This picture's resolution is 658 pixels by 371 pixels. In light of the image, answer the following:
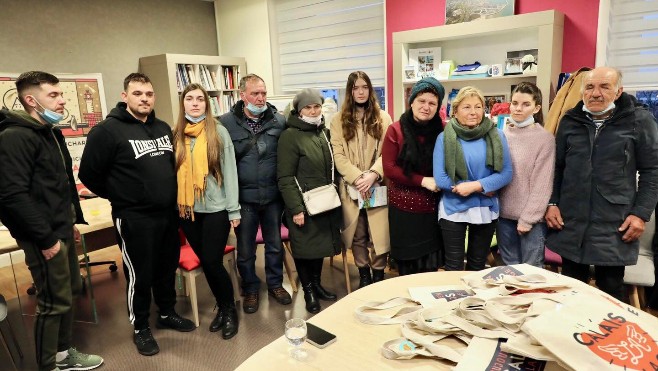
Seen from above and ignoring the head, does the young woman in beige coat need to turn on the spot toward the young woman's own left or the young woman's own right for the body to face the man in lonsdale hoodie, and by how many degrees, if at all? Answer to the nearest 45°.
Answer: approximately 45° to the young woman's own right

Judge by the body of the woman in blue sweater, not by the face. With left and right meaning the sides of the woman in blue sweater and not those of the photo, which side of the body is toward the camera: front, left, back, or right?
front

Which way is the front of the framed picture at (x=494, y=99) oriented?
toward the camera

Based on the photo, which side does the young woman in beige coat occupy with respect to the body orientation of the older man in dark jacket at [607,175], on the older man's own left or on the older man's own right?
on the older man's own right

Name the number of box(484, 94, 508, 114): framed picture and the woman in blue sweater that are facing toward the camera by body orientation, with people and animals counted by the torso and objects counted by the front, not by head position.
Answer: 2

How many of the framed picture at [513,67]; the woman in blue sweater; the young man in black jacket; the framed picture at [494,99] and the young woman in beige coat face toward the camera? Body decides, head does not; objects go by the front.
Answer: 4

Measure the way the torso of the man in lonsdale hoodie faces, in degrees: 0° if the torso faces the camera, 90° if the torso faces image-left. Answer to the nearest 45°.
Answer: approximately 315°

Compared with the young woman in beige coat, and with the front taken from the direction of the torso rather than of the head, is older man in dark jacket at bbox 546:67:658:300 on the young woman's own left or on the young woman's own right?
on the young woman's own left

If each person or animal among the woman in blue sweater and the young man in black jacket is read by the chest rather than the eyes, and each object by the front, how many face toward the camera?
1

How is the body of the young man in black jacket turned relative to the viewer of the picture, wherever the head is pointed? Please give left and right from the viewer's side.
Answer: facing to the right of the viewer
